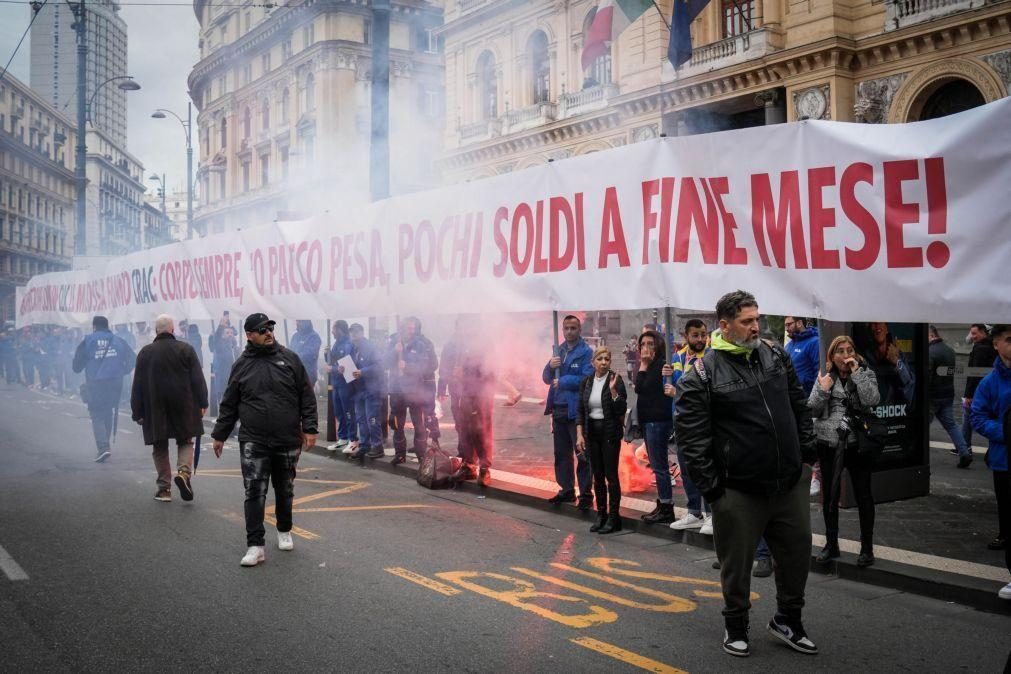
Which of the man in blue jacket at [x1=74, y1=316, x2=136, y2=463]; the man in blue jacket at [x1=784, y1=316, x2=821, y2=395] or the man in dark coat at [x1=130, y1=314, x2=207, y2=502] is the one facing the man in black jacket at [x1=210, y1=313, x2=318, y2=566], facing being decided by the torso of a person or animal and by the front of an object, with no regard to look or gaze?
the man in blue jacket at [x1=784, y1=316, x2=821, y2=395]

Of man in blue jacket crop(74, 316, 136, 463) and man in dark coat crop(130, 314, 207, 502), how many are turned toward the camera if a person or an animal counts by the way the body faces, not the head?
0

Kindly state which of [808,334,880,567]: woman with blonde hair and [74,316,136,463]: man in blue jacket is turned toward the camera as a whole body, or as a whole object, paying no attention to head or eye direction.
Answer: the woman with blonde hair

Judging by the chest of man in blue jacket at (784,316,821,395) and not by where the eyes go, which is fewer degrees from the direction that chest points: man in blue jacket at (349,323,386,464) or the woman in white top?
the woman in white top

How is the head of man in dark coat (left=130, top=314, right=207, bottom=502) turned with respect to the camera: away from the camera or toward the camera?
away from the camera

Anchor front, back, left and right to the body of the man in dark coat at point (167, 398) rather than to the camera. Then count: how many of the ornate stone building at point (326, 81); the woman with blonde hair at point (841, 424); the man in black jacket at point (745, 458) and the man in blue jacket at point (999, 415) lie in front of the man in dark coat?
1

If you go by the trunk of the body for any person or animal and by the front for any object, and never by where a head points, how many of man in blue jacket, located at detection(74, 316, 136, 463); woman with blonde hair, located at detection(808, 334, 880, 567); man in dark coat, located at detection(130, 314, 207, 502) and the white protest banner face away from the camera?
2

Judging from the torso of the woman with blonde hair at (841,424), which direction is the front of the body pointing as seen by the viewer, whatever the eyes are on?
toward the camera

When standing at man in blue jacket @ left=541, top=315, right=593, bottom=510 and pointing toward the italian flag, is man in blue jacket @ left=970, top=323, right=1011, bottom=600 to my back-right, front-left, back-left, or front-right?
back-right

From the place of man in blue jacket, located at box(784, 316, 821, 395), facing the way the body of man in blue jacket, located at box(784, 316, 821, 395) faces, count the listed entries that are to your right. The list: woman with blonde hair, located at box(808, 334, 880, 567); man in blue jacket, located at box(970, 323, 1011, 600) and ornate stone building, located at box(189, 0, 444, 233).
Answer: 1

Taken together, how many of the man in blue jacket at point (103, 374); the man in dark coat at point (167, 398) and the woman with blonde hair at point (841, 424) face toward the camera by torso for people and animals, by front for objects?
1

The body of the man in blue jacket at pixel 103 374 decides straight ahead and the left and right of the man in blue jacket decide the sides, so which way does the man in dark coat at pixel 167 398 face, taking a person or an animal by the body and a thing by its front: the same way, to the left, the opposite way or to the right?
the same way

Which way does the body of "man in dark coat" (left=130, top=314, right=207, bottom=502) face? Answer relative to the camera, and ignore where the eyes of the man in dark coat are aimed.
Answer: away from the camera

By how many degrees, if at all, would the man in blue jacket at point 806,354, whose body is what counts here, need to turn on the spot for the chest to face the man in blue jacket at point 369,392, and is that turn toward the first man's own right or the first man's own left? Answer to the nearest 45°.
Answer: approximately 45° to the first man's own right

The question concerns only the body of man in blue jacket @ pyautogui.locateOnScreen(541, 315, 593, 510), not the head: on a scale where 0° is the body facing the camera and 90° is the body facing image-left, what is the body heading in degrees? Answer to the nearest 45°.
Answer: approximately 45°

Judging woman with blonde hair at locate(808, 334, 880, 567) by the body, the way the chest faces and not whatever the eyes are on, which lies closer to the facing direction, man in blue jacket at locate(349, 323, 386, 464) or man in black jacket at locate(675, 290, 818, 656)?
the man in black jacket

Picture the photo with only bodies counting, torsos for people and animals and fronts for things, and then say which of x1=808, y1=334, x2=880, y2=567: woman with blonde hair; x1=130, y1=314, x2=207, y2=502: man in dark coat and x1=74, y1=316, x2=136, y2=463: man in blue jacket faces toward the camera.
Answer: the woman with blonde hair
